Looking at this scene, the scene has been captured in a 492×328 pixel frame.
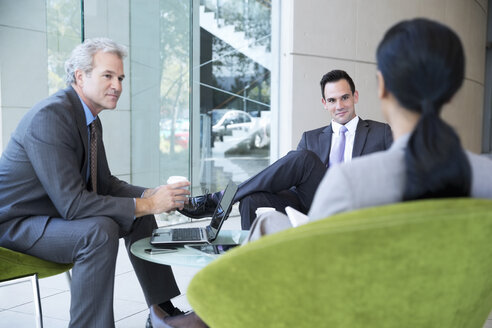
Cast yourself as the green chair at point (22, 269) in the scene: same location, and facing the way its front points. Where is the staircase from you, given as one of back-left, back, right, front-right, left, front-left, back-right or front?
front-left

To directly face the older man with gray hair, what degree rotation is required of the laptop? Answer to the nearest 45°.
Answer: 0° — it already faces them

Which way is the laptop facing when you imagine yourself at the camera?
facing to the left of the viewer

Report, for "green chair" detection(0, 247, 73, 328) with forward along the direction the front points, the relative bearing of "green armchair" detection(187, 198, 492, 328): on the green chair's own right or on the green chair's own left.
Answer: on the green chair's own right

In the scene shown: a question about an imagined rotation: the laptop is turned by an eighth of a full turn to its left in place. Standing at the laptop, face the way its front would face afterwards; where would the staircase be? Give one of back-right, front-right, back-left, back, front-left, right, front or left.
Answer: back-right

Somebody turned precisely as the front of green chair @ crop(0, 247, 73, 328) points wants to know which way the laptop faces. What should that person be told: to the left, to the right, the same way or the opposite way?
the opposite way

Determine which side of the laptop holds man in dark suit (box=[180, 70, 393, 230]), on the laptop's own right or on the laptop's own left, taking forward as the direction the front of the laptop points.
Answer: on the laptop's own right

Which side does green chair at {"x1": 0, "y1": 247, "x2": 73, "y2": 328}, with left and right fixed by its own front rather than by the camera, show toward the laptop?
front

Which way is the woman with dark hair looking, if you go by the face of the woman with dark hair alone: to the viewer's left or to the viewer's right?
to the viewer's left

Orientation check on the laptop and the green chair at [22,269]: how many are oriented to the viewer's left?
1

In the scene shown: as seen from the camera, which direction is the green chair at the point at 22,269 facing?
to the viewer's right

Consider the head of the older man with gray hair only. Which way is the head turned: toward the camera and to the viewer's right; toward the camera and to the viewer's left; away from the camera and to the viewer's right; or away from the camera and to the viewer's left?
toward the camera and to the viewer's right

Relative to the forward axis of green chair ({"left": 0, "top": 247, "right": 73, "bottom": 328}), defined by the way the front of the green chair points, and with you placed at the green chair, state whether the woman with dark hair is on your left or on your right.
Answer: on your right
